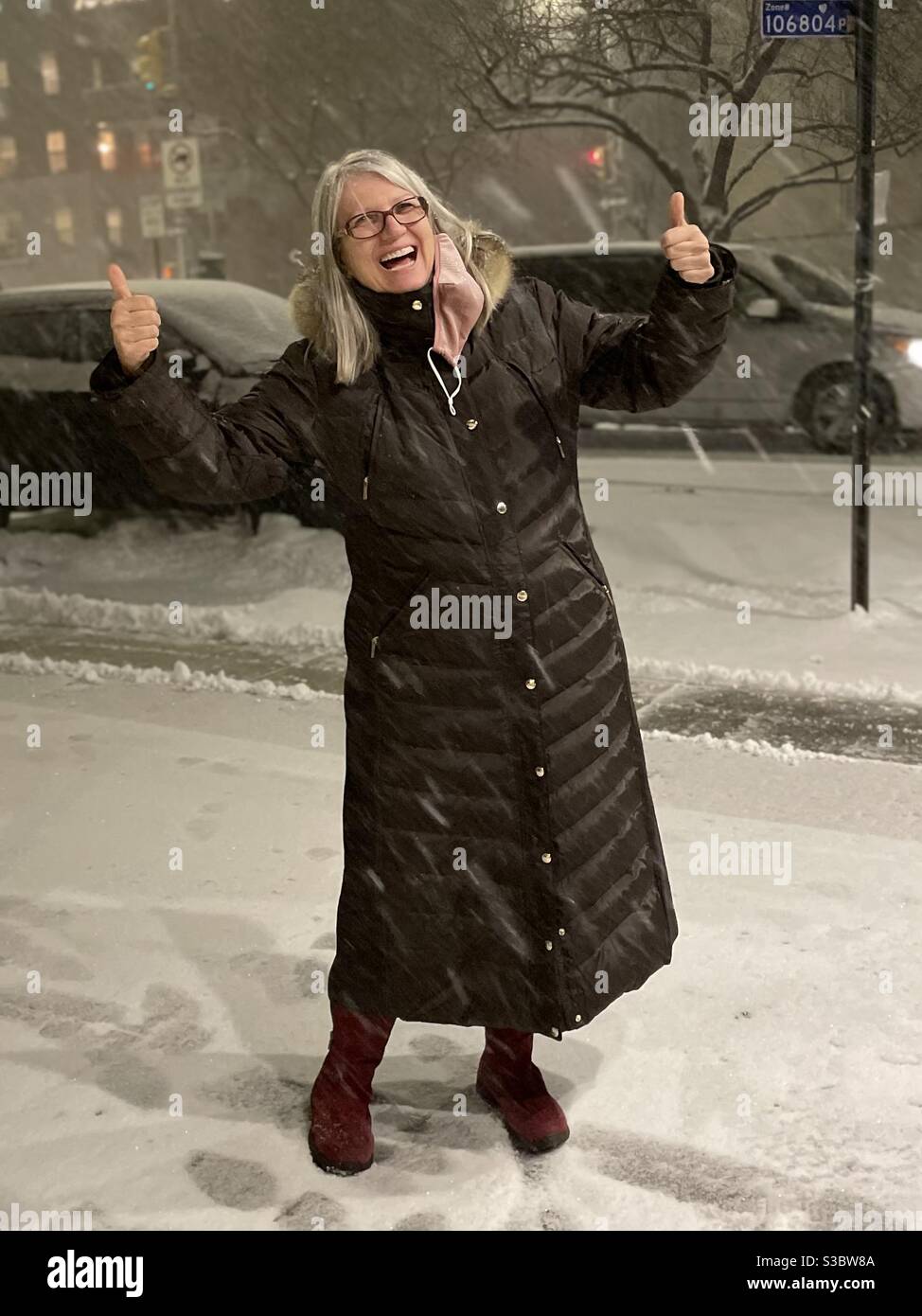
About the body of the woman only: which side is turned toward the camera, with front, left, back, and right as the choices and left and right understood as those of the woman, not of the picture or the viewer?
front

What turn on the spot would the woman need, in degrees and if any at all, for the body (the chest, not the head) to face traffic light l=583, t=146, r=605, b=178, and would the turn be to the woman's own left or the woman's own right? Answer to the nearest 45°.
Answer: approximately 180°

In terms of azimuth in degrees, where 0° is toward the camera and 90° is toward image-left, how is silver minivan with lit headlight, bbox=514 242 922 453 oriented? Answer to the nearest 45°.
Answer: approximately 270°

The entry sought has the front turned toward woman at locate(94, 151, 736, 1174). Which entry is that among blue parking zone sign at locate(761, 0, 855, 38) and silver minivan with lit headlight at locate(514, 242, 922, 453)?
the blue parking zone sign

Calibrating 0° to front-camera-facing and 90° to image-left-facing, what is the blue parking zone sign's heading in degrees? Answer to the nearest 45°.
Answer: approximately 0°

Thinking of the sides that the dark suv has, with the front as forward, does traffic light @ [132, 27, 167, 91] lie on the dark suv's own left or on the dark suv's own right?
on the dark suv's own left

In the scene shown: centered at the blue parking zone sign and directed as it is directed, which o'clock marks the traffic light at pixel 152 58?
The traffic light is roughly at 5 o'clock from the blue parking zone sign.

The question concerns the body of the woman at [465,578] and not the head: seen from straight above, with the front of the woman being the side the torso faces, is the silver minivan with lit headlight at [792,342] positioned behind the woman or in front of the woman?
behind

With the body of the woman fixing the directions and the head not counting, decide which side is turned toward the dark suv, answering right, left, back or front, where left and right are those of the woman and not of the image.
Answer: back

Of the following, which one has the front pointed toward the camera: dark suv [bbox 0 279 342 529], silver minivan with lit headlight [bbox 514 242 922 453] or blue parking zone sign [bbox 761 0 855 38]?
the blue parking zone sign

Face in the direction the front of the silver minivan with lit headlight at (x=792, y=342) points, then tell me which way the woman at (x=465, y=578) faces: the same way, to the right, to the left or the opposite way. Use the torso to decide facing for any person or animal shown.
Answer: to the right

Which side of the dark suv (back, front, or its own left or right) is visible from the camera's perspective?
right
